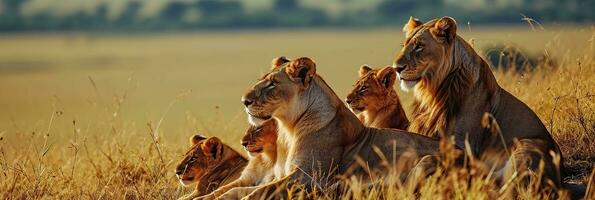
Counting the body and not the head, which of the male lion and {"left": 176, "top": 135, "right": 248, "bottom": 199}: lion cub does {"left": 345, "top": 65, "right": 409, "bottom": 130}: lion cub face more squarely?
the lion cub

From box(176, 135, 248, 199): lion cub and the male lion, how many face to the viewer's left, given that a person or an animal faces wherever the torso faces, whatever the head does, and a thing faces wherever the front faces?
2

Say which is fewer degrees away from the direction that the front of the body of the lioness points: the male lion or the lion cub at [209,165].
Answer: the lion cub

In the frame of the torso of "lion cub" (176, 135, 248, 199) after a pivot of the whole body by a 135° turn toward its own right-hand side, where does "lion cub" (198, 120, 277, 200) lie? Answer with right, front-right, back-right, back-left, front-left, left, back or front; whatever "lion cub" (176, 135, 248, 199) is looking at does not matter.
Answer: right

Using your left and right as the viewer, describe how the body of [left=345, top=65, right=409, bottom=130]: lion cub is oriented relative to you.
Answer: facing to the left of the viewer

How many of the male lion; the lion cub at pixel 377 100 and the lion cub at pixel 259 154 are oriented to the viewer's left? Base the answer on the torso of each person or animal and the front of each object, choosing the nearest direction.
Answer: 3

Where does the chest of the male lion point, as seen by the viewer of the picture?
to the viewer's left

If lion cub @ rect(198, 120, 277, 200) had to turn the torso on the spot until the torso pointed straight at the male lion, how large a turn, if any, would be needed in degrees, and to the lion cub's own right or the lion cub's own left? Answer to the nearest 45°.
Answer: approximately 180°

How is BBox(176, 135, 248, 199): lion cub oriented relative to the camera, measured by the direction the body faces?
to the viewer's left

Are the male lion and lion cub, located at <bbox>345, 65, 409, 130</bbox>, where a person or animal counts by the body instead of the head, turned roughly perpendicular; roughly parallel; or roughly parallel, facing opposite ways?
roughly parallel

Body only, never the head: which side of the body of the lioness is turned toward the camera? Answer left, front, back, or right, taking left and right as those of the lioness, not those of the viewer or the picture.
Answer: left

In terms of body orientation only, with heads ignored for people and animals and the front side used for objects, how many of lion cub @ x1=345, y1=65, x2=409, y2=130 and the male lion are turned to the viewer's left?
2

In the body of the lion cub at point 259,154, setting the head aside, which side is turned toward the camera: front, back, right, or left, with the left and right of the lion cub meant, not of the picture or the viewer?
left

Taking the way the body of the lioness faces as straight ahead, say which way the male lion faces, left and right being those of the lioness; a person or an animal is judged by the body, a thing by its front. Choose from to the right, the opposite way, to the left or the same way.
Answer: the same way

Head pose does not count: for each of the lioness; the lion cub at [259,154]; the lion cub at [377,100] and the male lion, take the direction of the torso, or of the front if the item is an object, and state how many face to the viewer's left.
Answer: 4
